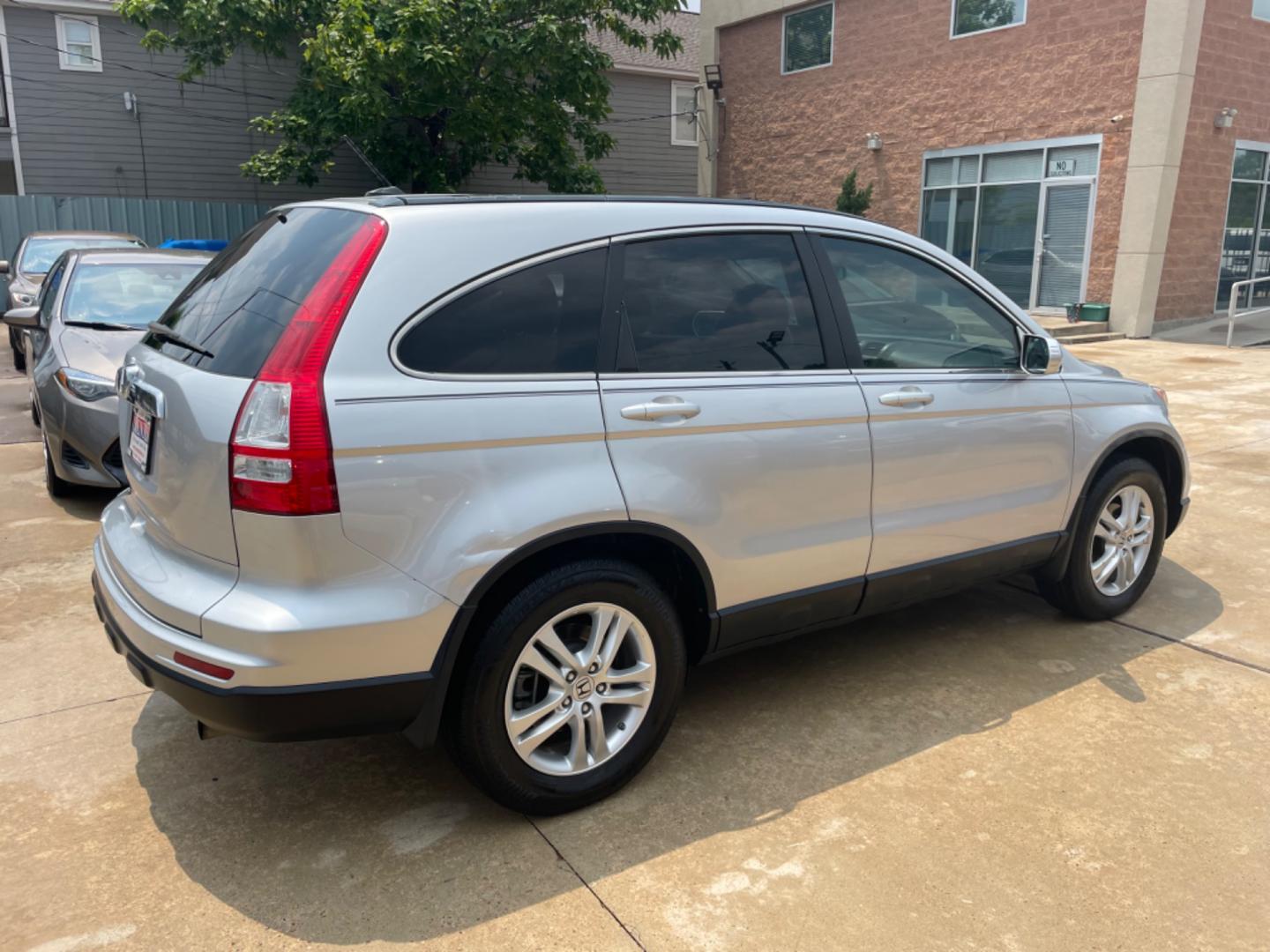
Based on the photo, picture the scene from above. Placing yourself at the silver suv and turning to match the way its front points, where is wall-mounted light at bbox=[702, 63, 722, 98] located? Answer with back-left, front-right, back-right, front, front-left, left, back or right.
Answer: front-left

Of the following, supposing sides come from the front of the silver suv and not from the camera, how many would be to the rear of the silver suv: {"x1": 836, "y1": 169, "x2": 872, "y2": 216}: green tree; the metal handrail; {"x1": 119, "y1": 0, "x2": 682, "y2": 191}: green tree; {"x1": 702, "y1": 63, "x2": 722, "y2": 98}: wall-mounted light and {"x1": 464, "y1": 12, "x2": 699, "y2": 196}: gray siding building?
0

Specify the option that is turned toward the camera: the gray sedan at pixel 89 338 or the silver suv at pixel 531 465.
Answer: the gray sedan

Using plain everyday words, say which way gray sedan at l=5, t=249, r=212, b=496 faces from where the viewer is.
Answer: facing the viewer

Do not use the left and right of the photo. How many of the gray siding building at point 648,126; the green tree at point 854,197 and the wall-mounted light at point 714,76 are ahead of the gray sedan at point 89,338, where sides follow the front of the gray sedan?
0

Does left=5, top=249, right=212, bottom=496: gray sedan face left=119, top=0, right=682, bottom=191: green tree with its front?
no

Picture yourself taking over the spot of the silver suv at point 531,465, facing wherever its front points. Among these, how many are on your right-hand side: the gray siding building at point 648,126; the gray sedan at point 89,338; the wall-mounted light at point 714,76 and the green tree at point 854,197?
0

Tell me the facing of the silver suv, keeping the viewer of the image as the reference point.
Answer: facing away from the viewer and to the right of the viewer

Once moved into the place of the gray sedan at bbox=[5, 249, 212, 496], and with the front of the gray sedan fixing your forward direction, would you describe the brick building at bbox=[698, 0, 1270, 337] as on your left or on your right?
on your left

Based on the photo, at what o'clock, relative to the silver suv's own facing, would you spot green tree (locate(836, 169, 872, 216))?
The green tree is roughly at 11 o'clock from the silver suv.

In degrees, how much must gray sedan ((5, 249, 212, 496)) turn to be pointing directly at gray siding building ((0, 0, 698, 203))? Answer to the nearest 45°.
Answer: approximately 180°

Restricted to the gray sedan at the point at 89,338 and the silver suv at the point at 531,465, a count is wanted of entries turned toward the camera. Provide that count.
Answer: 1

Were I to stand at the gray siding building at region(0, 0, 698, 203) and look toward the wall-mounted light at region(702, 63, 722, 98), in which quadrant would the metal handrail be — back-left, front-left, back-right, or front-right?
front-right

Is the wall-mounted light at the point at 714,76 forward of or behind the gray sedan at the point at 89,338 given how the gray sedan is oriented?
behind

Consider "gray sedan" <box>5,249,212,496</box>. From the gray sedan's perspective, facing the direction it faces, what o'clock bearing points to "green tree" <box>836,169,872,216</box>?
The green tree is roughly at 8 o'clock from the gray sedan.

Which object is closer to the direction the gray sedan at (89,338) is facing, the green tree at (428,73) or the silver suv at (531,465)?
the silver suv

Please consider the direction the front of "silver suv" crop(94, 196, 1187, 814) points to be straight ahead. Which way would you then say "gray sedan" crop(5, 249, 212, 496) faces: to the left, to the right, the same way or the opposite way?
to the right

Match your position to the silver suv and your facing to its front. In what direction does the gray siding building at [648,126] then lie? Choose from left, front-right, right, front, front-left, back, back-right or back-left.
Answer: front-left

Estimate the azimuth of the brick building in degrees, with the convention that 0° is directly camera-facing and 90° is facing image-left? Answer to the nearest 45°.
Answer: approximately 45°
